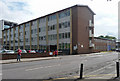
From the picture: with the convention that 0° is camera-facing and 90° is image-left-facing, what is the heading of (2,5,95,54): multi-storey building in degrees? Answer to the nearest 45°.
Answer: approximately 45°
